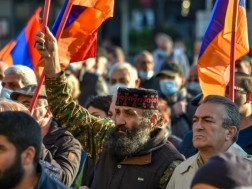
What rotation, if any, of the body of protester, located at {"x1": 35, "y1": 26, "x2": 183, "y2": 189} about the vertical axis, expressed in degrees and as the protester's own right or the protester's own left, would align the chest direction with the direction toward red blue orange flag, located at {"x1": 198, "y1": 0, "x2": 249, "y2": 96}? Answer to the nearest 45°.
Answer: approximately 180°

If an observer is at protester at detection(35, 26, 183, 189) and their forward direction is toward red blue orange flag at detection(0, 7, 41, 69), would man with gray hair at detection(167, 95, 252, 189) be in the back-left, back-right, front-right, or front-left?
back-right

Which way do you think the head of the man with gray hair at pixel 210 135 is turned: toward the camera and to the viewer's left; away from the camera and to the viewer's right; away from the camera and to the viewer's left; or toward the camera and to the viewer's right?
toward the camera and to the viewer's left

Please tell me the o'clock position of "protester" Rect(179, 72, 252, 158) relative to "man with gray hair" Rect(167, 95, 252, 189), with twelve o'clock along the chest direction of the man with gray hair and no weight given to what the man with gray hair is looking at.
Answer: The protester is roughly at 5 o'clock from the man with gray hair.

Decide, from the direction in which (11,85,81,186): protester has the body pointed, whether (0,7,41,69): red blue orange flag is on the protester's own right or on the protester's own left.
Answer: on the protester's own right

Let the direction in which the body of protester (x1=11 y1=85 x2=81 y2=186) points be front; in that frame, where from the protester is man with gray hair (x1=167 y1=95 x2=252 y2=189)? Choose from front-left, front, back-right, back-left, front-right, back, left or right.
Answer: left

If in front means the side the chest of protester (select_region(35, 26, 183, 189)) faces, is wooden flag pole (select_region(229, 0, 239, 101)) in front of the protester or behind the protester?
behind

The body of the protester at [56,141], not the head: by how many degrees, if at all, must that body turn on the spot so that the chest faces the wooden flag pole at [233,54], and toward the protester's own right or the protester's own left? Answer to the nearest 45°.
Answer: approximately 135° to the protester's own left

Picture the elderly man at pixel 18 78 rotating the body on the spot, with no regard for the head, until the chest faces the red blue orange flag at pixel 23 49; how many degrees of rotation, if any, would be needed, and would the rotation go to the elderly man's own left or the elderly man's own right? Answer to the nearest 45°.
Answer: approximately 135° to the elderly man's own right
